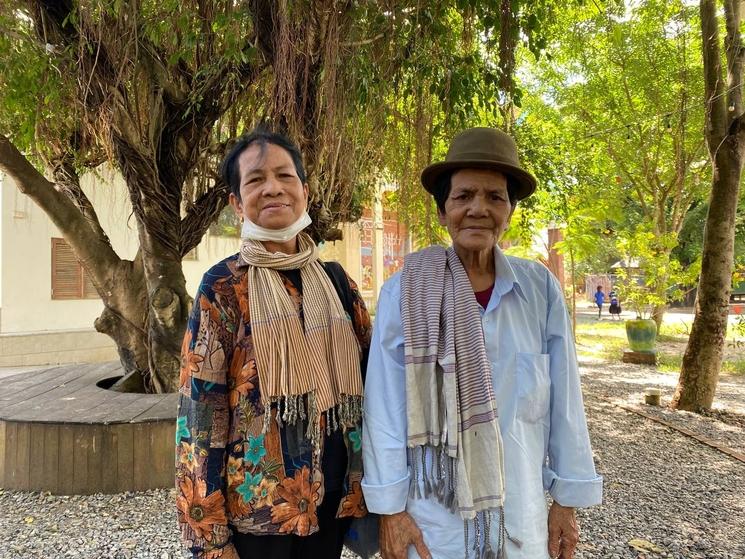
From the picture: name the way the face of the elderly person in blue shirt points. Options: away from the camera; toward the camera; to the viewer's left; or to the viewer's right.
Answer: toward the camera

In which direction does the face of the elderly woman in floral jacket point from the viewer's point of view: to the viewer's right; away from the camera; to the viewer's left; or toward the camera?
toward the camera

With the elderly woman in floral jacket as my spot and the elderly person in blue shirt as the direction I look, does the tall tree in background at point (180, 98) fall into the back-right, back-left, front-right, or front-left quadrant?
back-left

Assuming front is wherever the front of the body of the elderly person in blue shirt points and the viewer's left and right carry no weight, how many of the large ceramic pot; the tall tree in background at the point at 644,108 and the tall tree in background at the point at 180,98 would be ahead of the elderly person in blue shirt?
0

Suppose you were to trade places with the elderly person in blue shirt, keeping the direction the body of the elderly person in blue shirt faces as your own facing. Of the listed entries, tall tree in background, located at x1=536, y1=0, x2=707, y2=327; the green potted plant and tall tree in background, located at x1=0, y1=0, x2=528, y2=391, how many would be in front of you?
0

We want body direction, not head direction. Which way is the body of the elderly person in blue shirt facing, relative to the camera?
toward the camera

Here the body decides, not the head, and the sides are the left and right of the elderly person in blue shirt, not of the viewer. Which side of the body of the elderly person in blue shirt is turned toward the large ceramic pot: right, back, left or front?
back

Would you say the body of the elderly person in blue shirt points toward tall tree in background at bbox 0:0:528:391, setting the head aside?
no

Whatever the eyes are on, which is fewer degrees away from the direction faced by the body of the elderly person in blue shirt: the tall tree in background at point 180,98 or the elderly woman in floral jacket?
the elderly woman in floral jacket

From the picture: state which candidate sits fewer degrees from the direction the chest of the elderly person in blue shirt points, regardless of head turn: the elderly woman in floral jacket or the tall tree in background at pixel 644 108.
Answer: the elderly woman in floral jacket

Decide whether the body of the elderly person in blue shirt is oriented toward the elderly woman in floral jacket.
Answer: no

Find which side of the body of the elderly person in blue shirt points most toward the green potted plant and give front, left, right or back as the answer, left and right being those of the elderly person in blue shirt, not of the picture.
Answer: back

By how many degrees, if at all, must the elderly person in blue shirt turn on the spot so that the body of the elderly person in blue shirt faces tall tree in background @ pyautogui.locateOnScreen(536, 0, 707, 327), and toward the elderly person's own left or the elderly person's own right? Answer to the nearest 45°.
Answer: approximately 180°

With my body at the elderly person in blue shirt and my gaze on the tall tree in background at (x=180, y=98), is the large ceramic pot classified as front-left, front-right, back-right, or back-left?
front-right

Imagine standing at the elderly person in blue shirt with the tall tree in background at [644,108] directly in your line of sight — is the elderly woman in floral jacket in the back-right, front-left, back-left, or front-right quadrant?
back-left
